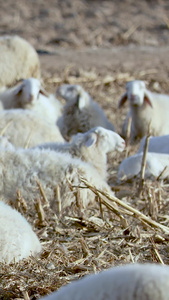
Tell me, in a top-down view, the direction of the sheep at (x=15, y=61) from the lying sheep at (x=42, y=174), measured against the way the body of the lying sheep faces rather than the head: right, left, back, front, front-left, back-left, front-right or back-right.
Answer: left

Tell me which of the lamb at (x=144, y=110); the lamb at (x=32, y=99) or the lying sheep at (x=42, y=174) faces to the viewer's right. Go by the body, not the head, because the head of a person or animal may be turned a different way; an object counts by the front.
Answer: the lying sheep

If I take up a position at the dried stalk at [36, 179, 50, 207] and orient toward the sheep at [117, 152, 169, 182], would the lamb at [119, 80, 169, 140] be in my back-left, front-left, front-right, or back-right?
front-left

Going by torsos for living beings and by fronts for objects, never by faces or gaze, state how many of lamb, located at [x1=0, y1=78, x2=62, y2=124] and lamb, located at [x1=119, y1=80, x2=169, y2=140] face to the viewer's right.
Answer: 0

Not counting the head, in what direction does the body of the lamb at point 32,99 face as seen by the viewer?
toward the camera

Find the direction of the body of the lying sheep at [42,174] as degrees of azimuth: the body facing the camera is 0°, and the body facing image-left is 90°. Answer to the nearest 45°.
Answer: approximately 270°

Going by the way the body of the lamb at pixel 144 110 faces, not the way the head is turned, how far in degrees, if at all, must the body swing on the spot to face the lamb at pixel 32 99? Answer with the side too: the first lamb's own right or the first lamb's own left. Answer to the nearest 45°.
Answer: approximately 45° to the first lamb's own right
